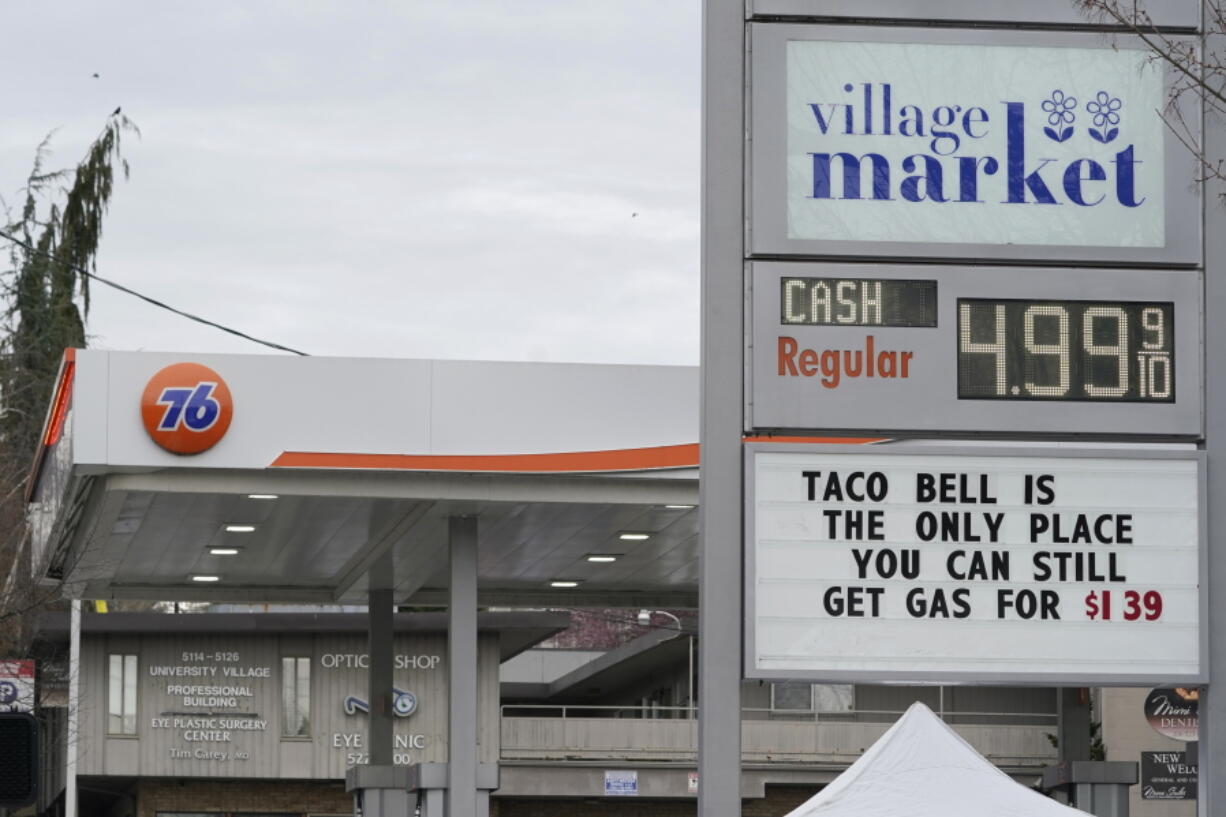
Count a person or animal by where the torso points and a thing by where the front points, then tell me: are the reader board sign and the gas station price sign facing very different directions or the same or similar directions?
same or similar directions

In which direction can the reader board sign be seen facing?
toward the camera

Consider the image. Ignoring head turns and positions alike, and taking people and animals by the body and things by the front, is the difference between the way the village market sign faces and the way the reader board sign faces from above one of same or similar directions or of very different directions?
same or similar directions

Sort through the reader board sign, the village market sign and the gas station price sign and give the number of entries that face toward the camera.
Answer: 3

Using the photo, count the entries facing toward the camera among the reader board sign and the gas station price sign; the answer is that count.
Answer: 2

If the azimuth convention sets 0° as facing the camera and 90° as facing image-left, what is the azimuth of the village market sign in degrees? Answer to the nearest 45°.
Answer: approximately 0°

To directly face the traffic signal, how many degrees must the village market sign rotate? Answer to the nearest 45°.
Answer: approximately 45° to its right
